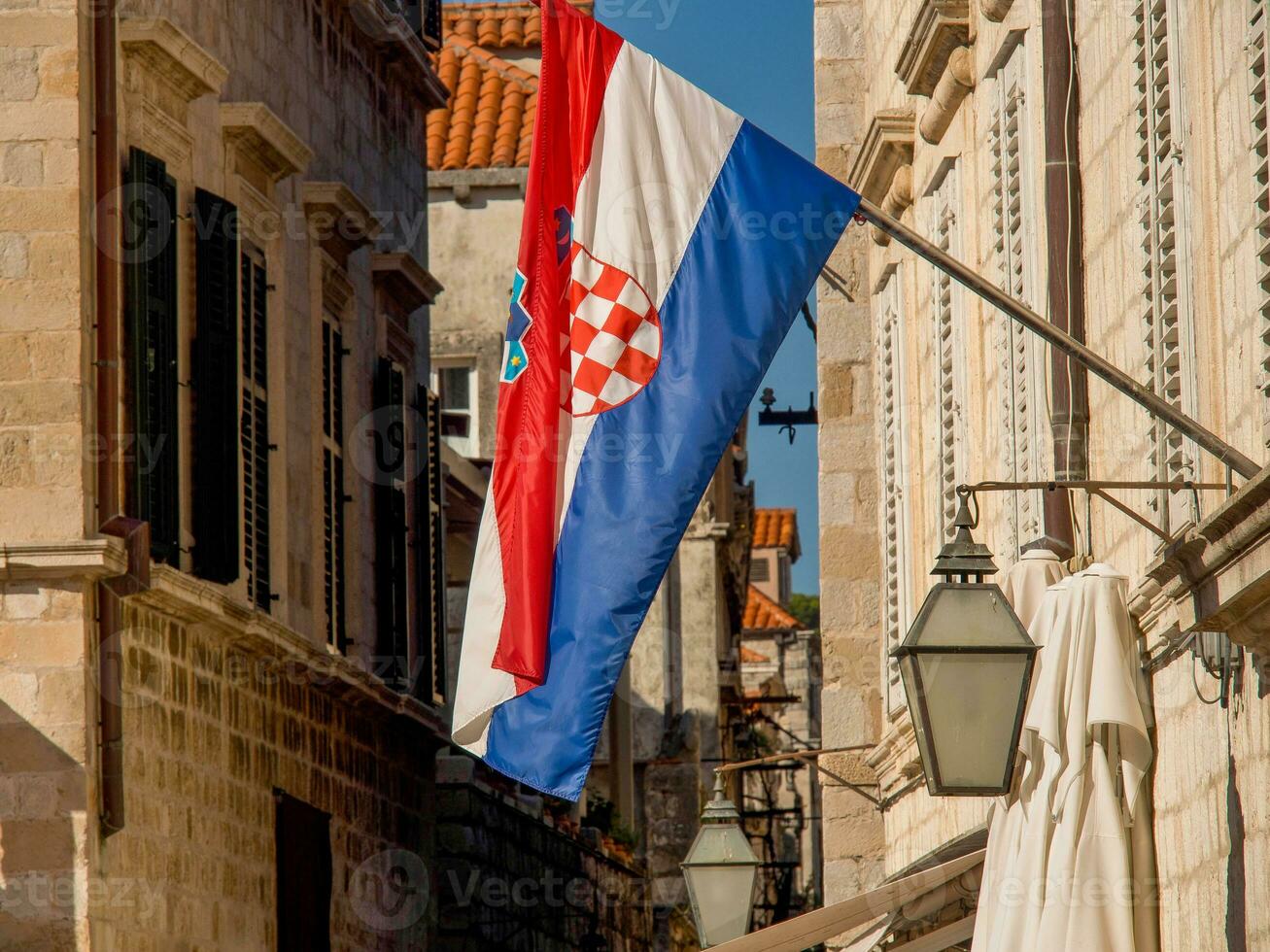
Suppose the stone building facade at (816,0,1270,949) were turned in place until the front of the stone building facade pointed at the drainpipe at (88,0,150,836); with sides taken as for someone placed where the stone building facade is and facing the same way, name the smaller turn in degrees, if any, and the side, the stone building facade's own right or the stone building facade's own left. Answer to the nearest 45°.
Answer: approximately 45° to the stone building facade's own right

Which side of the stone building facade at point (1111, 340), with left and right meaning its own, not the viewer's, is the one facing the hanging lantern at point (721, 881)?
right

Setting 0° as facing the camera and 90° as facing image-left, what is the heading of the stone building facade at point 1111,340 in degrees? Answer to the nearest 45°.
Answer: approximately 90°
